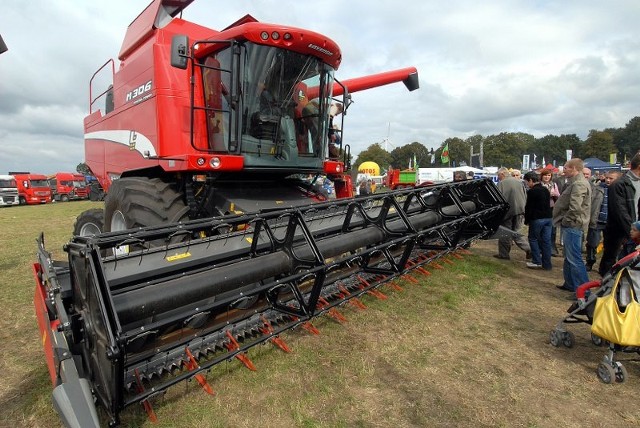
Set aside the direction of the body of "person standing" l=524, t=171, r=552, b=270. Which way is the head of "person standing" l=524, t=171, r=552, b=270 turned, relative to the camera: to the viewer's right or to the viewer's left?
to the viewer's left

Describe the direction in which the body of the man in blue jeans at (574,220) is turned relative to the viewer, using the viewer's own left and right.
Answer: facing to the left of the viewer

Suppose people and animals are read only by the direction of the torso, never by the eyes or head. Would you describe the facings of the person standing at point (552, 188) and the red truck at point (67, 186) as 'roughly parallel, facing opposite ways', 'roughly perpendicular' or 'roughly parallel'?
roughly perpendicular

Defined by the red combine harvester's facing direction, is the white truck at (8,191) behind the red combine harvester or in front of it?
behind

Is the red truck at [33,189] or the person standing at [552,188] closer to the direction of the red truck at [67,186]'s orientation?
the person standing
